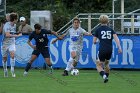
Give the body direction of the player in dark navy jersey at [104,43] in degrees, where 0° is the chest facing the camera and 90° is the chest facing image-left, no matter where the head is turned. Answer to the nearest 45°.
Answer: approximately 180°

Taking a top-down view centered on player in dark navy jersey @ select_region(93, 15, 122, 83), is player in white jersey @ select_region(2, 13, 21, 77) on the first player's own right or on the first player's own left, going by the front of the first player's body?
on the first player's own left
